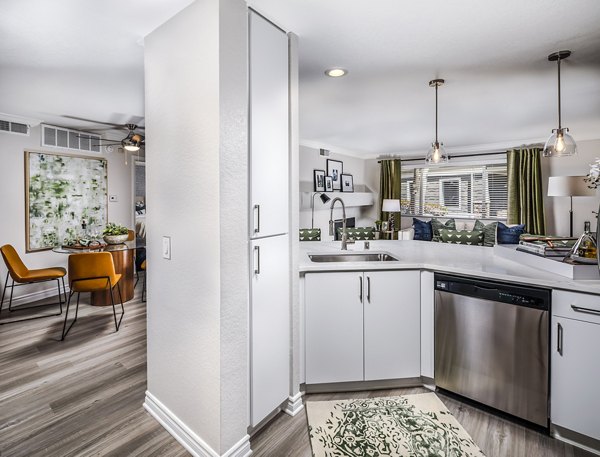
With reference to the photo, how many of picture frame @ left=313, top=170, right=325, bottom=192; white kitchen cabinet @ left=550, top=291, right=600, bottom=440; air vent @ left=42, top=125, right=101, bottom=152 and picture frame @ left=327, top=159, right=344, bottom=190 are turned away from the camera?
0

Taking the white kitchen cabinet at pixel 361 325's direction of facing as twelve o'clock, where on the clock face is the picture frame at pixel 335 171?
The picture frame is roughly at 6 o'clock from the white kitchen cabinet.

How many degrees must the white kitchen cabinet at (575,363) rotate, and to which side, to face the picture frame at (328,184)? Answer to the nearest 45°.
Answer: approximately 90° to its right

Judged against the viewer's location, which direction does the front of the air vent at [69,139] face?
facing the viewer and to the right of the viewer

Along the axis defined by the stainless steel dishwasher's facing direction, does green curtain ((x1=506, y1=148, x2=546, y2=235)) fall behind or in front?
behind

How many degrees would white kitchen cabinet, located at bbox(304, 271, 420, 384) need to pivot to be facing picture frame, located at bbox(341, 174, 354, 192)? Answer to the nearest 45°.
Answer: approximately 180°

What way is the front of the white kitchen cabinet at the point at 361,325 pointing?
toward the camera

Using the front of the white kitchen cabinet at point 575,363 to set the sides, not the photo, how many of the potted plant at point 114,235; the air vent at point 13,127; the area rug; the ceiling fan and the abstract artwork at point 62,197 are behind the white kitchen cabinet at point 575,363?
0

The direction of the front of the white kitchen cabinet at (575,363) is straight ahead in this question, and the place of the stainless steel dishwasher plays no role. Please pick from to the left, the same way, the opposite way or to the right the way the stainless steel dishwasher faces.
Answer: the same way

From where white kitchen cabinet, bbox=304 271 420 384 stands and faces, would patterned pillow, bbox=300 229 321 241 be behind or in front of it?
behind

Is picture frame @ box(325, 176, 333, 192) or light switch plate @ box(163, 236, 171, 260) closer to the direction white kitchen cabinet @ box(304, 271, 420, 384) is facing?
the light switch plate

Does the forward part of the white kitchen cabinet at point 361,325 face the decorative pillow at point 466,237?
no

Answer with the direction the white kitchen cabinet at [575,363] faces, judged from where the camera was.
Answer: facing the viewer and to the left of the viewer

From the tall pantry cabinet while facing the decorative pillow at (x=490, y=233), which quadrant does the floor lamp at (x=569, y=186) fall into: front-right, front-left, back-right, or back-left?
front-right

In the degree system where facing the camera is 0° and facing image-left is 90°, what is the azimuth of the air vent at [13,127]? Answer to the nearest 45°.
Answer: approximately 315°

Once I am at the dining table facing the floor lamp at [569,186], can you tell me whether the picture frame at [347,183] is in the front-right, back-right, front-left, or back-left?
front-left

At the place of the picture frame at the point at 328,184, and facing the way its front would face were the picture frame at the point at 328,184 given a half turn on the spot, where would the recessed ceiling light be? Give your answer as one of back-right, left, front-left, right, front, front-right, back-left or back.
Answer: back-left

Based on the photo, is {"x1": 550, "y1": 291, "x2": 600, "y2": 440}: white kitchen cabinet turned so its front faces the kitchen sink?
no

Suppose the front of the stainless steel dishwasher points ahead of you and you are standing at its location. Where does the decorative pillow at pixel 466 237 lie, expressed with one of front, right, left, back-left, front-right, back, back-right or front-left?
back-right

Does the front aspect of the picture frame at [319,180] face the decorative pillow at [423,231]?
no
